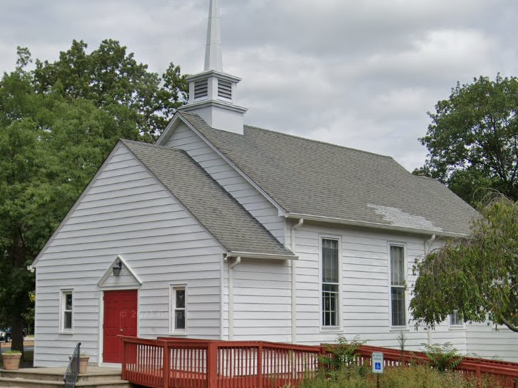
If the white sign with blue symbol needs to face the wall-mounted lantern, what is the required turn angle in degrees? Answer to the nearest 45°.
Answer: approximately 135° to its right

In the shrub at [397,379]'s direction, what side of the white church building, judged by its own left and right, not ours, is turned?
left

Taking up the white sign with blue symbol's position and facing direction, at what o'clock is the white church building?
The white church building is roughly at 5 o'clock from the white sign with blue symbol.

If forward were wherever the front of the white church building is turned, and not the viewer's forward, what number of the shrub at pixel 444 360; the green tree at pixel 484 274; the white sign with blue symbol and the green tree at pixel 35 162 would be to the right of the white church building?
1

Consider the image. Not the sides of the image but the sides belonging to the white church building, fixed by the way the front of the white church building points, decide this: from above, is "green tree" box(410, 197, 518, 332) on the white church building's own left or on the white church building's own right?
on the white church building's own left

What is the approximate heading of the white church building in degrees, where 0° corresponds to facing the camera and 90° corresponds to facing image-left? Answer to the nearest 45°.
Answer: approximately 45°

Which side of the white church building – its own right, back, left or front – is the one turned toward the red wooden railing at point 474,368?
left

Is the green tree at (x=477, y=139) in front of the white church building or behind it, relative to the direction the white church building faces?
behind

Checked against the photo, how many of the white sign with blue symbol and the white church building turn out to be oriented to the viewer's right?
0

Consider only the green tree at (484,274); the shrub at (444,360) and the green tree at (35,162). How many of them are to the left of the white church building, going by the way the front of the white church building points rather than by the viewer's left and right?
2

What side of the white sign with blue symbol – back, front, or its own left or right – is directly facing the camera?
front

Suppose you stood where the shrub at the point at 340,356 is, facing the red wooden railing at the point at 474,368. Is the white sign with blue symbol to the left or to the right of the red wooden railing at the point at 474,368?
right

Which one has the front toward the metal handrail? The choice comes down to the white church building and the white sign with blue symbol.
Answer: the white church building
